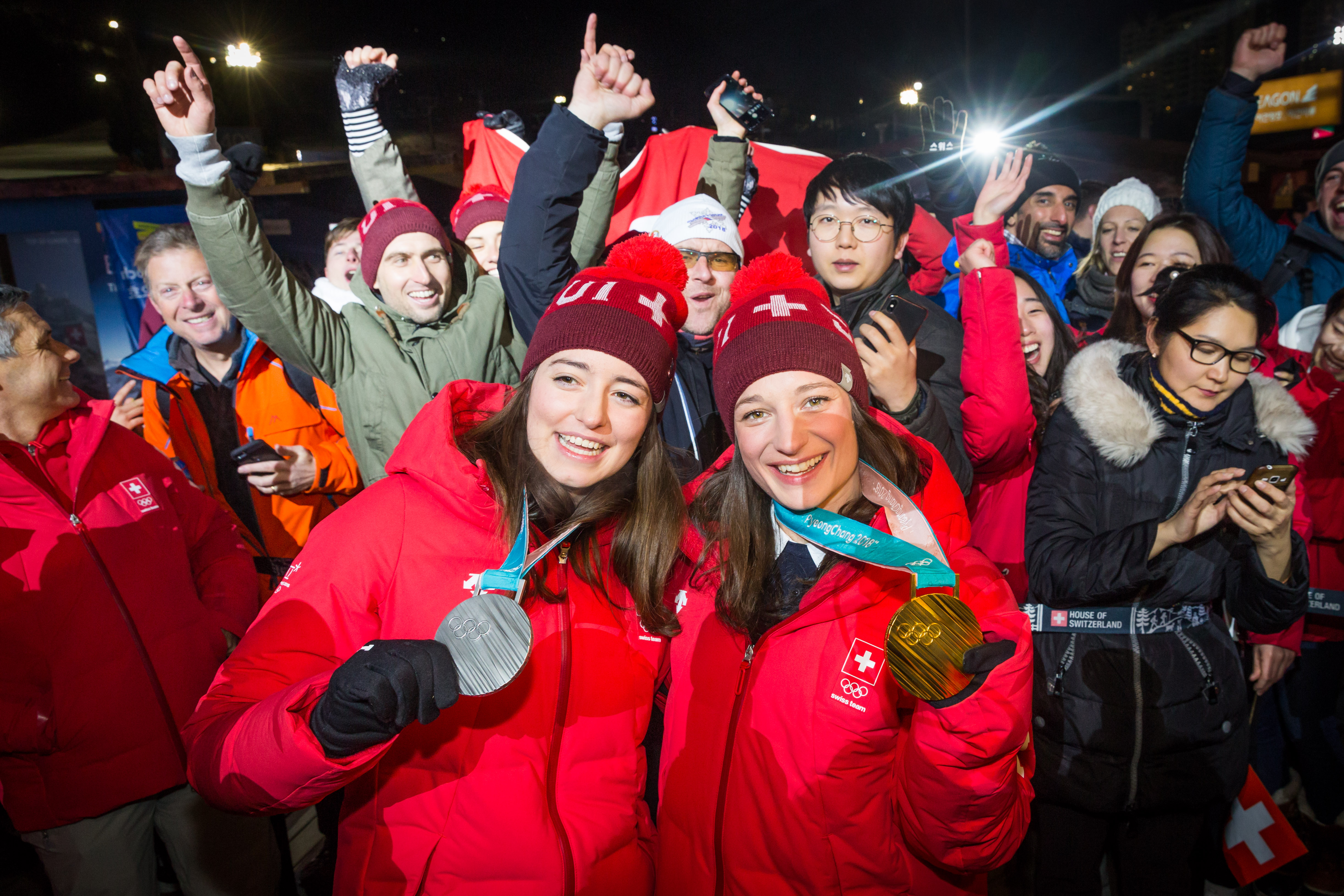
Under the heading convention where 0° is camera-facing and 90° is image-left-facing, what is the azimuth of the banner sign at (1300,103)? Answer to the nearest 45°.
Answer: approximately 0°

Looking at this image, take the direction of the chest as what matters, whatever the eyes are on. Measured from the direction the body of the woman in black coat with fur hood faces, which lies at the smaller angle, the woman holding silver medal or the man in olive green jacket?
the woman holding silver medal

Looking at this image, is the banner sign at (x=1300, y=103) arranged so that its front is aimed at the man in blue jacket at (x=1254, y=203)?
yes

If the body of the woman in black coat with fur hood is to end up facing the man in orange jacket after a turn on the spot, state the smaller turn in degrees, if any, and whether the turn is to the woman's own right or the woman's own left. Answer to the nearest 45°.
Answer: approximately 90° to the woman's own right

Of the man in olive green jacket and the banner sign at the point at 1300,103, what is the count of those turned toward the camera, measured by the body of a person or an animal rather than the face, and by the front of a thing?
2

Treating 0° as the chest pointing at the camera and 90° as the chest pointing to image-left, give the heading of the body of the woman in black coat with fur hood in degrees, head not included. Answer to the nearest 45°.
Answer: approximately 0°

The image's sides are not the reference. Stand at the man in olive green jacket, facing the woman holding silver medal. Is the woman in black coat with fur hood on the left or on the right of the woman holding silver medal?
left

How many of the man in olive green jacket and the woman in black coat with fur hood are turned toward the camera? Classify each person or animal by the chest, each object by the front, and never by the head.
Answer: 2
